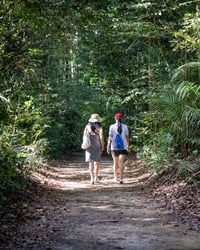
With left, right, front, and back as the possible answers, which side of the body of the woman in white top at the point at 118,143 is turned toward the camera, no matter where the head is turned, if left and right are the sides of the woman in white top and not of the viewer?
back

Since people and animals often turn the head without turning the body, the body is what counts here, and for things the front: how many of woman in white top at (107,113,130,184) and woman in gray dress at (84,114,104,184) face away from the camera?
2

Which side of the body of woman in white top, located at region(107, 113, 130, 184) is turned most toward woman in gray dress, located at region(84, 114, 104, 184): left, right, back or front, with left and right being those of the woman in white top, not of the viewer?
left

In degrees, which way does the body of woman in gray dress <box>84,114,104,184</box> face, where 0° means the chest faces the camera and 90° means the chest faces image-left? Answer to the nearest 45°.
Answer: approximately 180°
